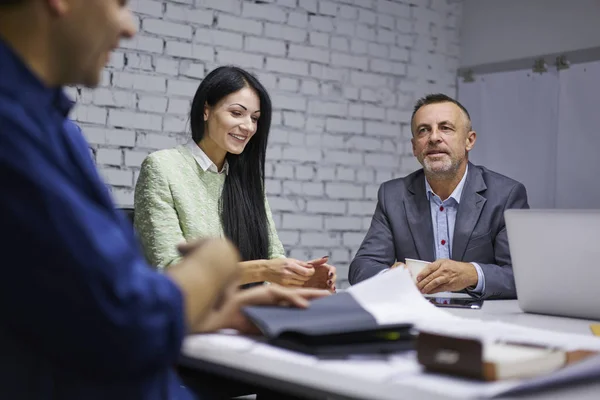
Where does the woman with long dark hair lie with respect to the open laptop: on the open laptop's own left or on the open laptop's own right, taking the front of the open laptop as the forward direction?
on the open laptop's own left

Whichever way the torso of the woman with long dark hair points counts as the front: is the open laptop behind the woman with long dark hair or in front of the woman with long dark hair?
in front

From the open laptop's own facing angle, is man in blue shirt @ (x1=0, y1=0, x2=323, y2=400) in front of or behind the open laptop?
behind

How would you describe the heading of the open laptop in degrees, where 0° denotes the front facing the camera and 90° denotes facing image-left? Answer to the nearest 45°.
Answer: approximately 225°

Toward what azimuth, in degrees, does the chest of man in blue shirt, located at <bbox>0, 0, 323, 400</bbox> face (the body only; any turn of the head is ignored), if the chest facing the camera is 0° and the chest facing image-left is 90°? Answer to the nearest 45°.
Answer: approximately 270°

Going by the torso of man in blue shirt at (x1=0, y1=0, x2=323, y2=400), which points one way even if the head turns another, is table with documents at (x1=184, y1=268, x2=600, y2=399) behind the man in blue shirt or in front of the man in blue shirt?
in front

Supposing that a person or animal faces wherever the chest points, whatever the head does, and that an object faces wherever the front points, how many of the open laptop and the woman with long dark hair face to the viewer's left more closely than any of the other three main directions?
0

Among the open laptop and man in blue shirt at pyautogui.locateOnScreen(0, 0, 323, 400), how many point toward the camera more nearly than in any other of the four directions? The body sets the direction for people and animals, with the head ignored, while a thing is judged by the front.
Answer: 0

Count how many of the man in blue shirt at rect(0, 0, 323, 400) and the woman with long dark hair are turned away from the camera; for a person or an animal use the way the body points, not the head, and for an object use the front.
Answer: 0
